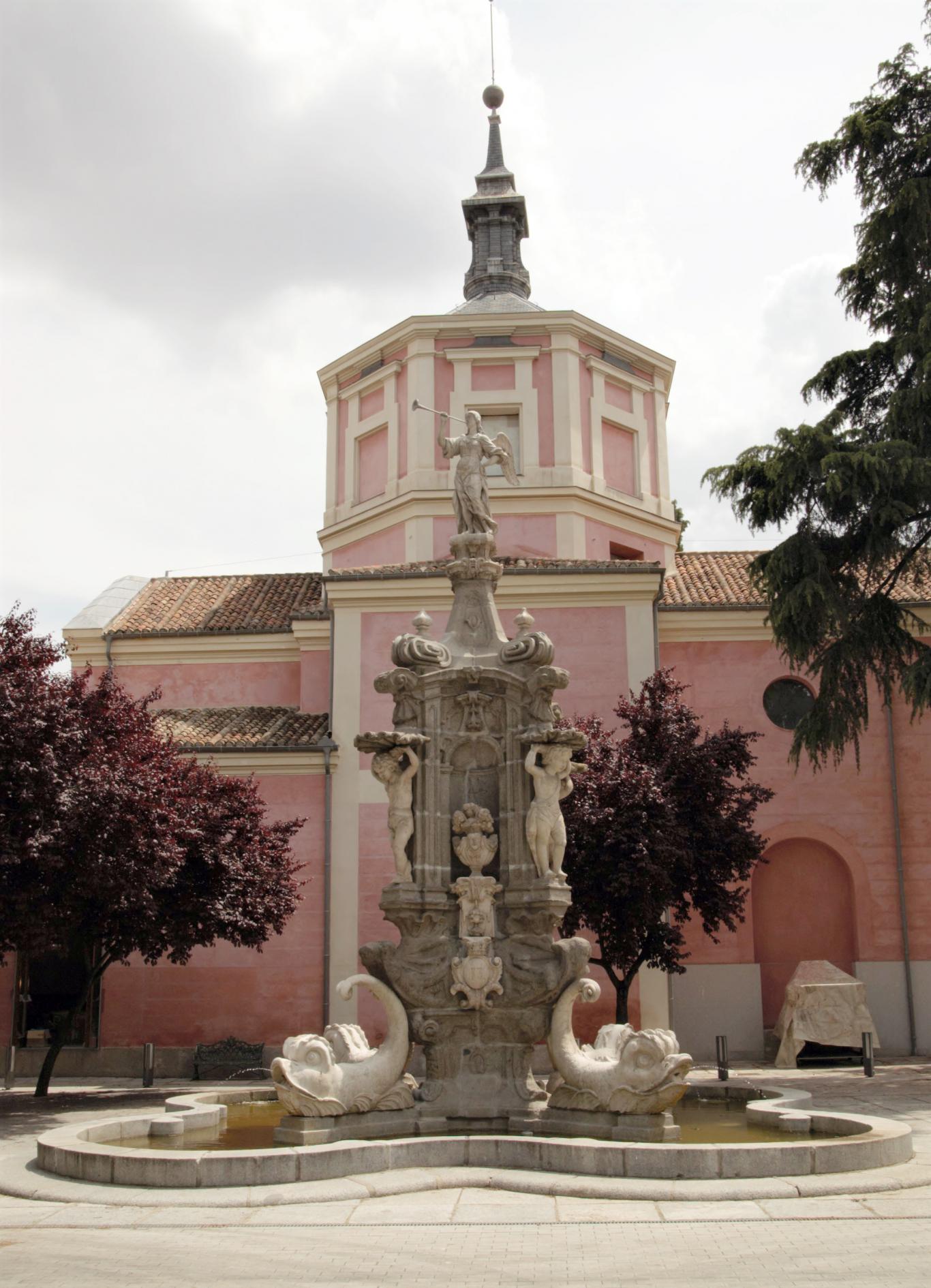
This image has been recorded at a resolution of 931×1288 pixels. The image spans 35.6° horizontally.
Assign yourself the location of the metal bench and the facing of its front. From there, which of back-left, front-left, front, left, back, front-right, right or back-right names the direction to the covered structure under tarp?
left

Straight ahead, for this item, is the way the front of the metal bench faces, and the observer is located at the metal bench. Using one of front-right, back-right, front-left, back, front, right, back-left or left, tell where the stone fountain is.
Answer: front

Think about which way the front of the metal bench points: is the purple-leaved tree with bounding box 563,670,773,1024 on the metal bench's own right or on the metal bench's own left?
on the metal bench's own left

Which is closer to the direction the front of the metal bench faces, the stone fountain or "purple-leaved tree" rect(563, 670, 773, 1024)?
the stone fountain

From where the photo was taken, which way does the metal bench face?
toward the camera

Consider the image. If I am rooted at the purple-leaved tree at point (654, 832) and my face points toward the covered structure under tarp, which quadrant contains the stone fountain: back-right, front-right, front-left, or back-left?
back-right

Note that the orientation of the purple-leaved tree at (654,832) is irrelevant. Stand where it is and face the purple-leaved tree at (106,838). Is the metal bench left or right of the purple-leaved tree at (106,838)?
right

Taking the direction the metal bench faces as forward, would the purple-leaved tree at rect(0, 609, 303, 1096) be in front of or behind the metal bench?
in front

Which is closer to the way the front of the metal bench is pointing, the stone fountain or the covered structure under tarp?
the stone fountain
